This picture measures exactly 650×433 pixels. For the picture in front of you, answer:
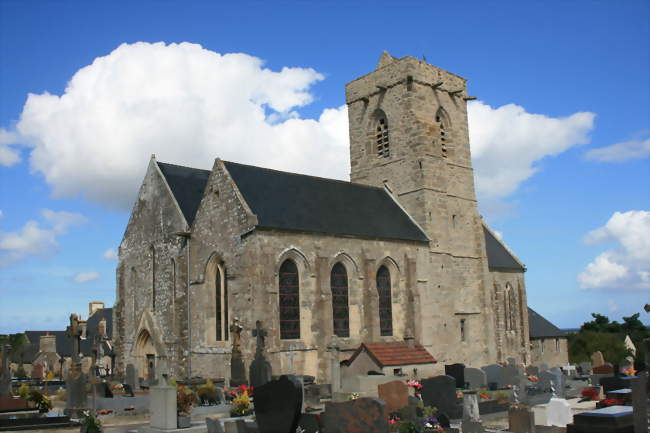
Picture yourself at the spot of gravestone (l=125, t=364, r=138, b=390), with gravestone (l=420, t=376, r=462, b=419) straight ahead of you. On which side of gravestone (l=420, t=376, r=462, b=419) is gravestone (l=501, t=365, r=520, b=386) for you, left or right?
left

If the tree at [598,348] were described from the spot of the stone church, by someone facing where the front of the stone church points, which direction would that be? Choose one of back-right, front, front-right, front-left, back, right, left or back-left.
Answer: back

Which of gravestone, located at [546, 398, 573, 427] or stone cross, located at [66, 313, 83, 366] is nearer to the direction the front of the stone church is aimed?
the stone cross

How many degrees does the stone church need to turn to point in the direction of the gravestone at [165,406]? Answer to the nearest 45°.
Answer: approximately 45° to its left

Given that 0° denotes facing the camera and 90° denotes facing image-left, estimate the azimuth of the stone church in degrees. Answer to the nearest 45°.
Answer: approximately 45°

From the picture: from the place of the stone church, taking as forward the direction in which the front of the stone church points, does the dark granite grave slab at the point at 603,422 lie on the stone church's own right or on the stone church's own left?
on the stone church's own left

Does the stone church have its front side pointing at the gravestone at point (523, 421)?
no

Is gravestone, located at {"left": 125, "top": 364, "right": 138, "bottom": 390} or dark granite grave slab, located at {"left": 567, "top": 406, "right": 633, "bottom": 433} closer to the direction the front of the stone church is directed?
the gravestone

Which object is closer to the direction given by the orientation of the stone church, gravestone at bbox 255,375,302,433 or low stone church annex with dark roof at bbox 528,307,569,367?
the gravestone

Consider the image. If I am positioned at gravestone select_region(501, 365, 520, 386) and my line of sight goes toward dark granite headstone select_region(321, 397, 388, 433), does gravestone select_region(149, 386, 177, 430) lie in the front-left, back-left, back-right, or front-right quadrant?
front-right

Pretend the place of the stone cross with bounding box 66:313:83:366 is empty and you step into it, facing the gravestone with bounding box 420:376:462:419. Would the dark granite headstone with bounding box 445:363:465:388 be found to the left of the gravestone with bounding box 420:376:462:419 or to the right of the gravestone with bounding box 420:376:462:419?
left

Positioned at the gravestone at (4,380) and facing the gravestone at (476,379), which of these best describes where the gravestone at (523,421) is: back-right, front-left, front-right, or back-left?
front-right

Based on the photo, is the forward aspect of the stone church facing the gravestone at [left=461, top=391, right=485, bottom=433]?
no

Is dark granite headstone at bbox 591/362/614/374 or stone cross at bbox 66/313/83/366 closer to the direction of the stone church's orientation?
the stone cross

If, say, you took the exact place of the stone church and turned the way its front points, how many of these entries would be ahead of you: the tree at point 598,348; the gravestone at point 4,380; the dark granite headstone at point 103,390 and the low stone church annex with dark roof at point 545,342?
2

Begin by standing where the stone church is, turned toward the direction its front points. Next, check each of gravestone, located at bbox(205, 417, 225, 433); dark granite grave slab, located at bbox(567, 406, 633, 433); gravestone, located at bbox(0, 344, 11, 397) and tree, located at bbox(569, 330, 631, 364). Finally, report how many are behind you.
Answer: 1

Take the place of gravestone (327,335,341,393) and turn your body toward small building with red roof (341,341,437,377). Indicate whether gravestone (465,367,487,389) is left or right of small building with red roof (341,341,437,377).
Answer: right

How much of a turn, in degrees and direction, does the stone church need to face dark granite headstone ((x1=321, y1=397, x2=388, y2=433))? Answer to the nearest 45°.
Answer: approximately 45° to its left

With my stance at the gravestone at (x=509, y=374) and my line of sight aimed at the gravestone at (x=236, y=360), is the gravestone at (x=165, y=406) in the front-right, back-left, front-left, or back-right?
front-left
